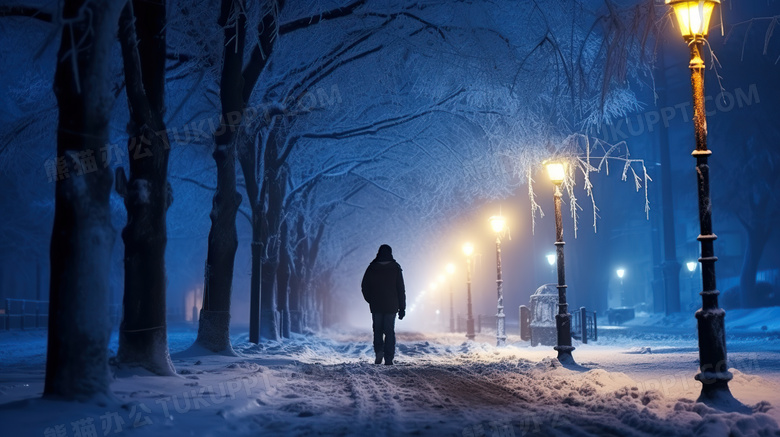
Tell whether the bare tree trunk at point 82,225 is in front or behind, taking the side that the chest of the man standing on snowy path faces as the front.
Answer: behind

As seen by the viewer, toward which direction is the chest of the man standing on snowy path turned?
away from the camera

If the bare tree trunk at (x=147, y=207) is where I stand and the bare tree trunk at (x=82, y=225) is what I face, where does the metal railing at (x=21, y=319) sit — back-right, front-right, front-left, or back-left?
back-right

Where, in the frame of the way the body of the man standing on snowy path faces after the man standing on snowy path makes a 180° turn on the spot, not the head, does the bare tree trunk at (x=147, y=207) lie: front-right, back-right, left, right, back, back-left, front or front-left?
front-right

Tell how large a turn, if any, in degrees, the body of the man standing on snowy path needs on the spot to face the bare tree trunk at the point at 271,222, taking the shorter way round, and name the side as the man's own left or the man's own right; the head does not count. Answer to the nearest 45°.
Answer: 0° — they already face it

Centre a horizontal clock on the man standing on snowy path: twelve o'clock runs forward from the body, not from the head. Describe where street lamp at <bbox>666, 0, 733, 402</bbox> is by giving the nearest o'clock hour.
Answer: The street lamp is roughly at 5 o'clock from the man standing on snowy path.

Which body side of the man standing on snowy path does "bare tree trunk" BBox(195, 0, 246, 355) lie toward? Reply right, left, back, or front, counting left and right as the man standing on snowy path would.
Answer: left

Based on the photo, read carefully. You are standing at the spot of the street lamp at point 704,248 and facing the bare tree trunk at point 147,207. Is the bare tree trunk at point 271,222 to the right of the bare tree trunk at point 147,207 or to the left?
right

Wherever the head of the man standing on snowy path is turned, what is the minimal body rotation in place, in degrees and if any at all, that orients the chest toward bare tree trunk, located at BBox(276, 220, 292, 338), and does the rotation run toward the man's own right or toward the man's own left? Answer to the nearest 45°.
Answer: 0° — they already face it
